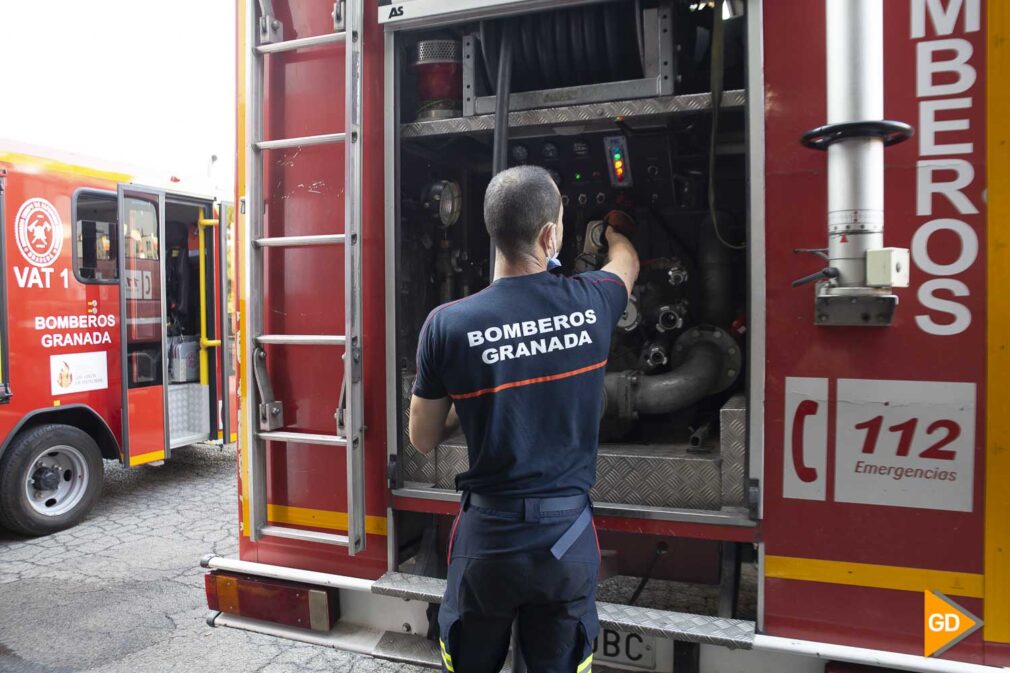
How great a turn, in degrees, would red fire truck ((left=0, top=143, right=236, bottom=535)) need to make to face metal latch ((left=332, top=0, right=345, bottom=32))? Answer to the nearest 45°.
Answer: approximately 135° to its right

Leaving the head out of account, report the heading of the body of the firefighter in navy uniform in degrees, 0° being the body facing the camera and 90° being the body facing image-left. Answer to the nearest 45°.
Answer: approximately 180°

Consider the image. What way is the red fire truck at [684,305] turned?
away from the camera

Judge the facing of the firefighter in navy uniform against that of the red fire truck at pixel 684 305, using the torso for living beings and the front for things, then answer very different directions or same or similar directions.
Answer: same or similar directions

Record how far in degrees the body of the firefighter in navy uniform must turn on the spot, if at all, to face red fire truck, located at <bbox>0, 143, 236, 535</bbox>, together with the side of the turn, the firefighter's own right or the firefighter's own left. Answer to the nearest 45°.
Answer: approximately 45° to the firefighter's own left

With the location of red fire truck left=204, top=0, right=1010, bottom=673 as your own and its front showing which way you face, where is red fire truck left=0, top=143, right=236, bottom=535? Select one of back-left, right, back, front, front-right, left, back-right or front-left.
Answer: front-left

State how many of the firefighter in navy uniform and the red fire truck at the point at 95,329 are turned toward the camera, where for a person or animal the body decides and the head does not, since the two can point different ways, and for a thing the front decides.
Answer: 0

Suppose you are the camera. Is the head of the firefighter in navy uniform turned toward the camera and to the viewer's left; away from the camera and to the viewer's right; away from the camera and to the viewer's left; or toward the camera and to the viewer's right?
away from the camera and to the viewer's right
